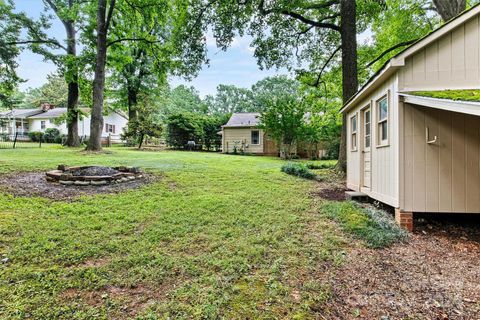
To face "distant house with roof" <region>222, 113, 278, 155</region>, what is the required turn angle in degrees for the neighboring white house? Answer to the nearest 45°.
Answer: approximately 45° to its left

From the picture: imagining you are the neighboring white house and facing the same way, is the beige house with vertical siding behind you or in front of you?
in front

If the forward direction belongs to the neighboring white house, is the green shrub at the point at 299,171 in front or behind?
in front

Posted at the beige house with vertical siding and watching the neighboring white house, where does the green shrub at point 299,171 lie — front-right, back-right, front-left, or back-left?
front-right

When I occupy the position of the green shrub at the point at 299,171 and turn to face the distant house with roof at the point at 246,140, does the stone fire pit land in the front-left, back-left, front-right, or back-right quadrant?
back-left

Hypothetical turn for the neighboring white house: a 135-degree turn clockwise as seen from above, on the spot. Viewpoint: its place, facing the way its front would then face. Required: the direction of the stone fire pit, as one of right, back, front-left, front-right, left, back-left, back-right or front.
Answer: back-left

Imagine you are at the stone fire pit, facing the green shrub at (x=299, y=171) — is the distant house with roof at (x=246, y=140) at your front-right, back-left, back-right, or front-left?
front-left

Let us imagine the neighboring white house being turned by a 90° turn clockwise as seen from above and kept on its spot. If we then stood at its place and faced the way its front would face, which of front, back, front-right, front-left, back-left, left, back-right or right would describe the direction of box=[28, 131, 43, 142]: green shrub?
left

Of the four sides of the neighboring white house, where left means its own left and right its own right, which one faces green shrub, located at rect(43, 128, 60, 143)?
front

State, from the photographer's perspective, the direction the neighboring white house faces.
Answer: facing the viewer
